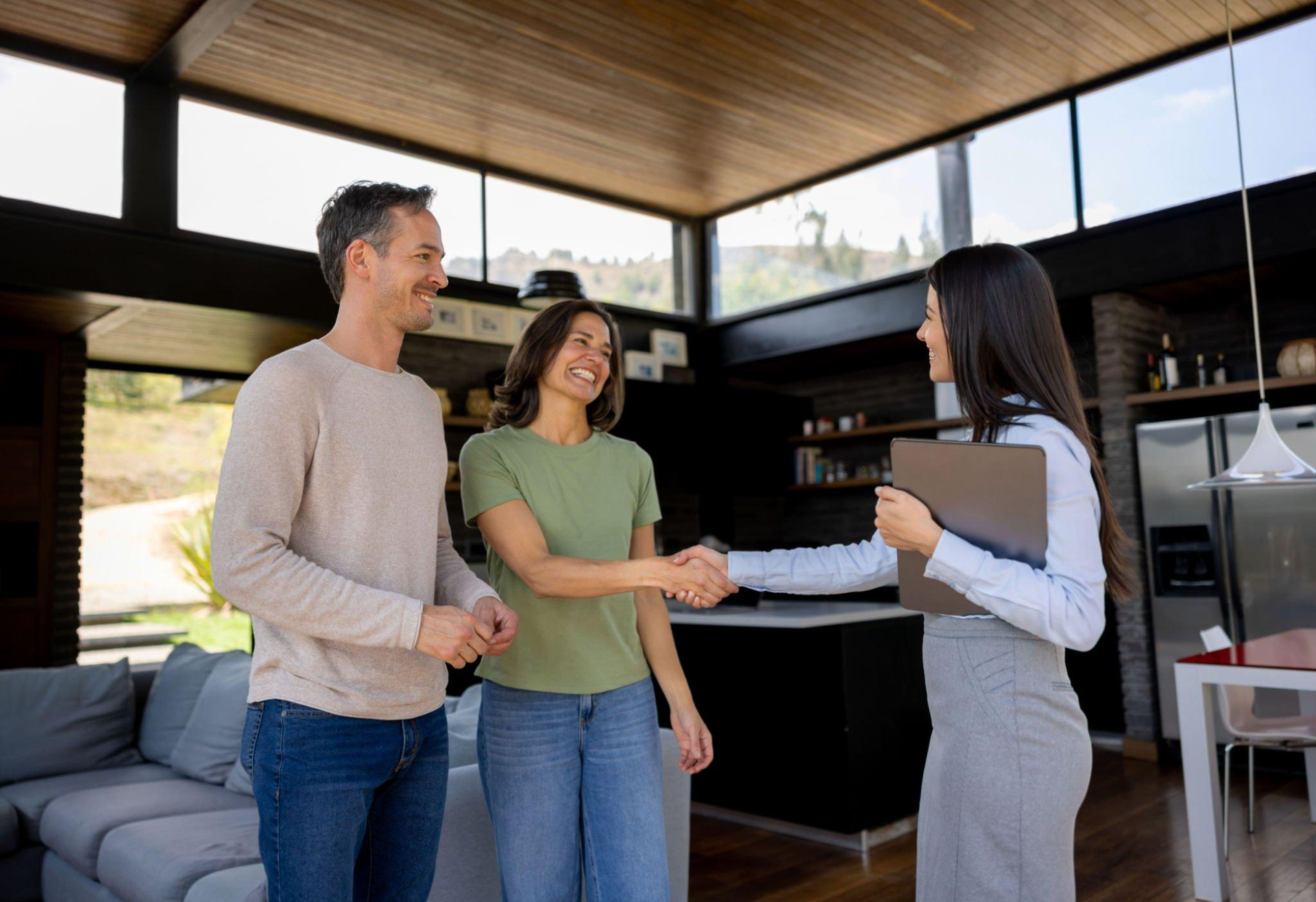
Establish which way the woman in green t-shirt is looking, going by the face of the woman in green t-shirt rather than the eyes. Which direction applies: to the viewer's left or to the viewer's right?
to the viewer's right

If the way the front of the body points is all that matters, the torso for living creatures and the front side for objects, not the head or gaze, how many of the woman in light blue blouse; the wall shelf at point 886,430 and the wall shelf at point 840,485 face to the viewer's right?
0

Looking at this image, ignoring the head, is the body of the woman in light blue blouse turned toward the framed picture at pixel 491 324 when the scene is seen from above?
no

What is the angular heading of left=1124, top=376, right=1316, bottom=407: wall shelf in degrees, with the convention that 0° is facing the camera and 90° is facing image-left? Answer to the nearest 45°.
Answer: approximately 45°

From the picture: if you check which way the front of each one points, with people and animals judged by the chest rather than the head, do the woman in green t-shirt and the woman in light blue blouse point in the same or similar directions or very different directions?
very different directions

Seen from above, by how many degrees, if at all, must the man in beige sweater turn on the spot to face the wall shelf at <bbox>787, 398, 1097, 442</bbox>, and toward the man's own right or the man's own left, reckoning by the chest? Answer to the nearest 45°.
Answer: approximately 90° to the man's own left

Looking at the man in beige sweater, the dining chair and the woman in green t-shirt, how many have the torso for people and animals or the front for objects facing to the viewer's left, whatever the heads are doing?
0

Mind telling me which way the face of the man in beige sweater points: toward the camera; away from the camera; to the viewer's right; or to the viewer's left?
to the viewer's right

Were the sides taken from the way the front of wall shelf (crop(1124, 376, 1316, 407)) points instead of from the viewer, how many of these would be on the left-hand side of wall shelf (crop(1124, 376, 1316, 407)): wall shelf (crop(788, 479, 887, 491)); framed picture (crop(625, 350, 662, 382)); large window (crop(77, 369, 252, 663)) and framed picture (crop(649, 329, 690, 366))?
0

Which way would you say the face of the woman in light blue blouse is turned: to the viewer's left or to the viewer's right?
to the viewer's left

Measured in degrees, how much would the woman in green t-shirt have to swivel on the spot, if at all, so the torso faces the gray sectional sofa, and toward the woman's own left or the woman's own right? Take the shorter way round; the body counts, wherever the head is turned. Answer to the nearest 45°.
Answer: approximately 180°

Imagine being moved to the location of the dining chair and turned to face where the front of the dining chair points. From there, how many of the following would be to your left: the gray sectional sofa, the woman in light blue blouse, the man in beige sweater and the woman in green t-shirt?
0

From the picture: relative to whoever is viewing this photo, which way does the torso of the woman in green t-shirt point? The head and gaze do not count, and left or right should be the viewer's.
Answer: facing the viewer and to the right of the viewer

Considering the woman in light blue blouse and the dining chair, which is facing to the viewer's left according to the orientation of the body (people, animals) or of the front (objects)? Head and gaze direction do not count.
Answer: the woman in light blue blouse

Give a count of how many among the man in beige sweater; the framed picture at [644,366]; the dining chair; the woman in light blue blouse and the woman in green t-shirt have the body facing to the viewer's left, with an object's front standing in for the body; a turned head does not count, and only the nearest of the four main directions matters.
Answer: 1

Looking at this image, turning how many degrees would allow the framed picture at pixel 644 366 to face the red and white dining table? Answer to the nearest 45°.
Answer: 0° — it already faces it

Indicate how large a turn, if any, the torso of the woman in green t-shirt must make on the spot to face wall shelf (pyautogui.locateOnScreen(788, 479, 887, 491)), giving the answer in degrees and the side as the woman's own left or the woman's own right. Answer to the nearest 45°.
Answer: approximately 135° to the woman's own left

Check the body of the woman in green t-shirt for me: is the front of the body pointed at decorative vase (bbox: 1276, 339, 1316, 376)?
no
